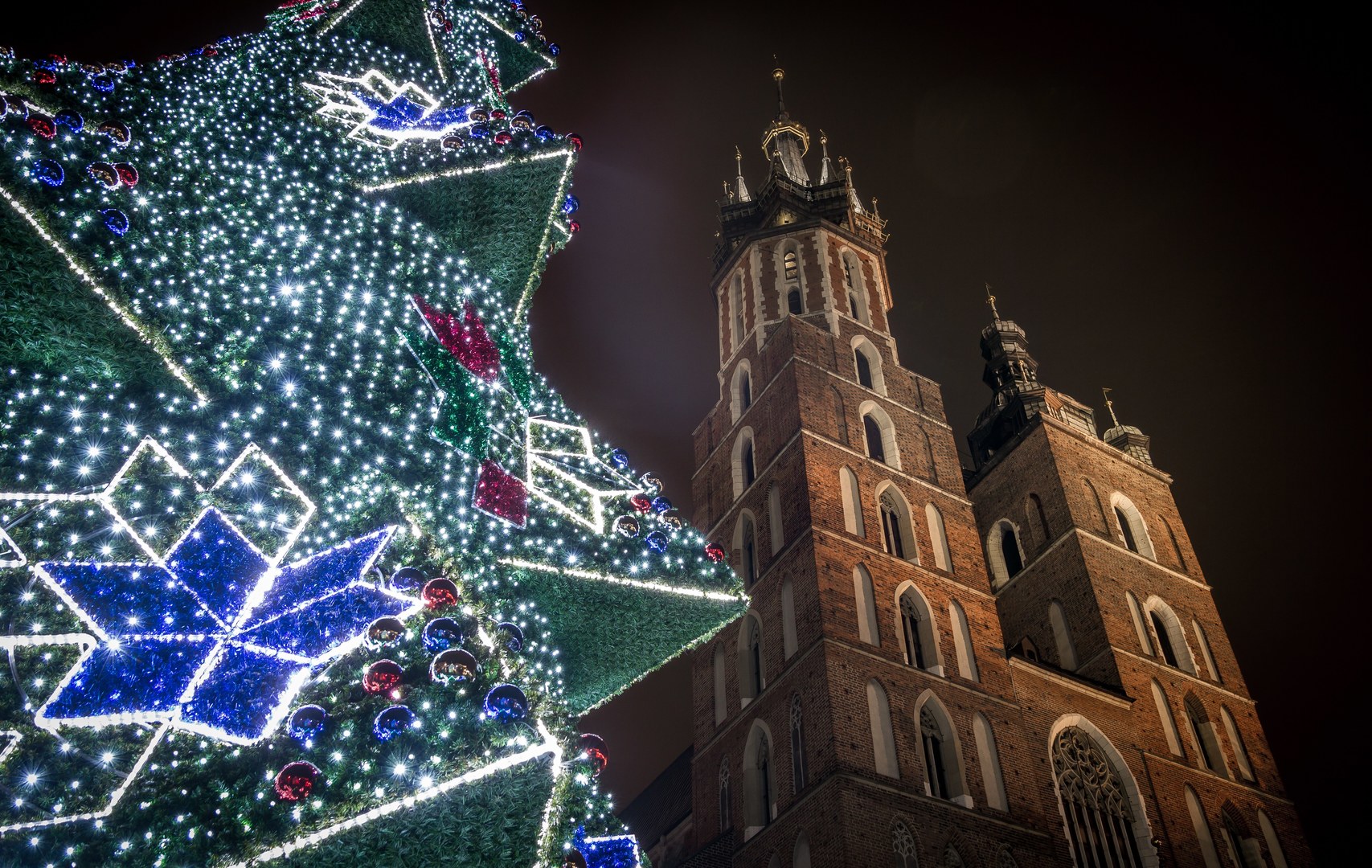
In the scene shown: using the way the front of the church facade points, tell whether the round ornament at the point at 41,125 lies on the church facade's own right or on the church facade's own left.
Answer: on the church facade's own right

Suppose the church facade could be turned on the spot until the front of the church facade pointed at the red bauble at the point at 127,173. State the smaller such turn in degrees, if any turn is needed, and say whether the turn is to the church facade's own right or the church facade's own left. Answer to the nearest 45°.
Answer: approximately 45° to the church facade's own right

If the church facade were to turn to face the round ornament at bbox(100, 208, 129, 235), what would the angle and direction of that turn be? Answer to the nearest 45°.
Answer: approximately 45° to its right
